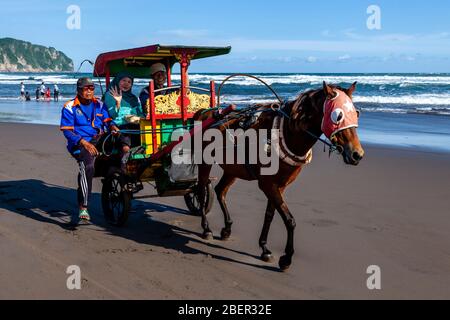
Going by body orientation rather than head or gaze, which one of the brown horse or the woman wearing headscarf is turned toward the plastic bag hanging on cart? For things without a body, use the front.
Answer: the woman wearing headscarf

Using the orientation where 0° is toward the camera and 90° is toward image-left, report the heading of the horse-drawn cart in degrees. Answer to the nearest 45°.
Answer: approximately 315°

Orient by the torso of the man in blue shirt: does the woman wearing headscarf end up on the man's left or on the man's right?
on the man's left

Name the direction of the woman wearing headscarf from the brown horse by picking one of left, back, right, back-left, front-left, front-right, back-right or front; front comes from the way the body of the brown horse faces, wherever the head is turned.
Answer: back

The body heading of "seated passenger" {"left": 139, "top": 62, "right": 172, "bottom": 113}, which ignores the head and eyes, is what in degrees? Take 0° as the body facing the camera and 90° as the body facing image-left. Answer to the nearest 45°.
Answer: approximately 315°

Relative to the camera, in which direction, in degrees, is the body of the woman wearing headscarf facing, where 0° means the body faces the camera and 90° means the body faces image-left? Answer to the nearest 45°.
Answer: approximately 315°

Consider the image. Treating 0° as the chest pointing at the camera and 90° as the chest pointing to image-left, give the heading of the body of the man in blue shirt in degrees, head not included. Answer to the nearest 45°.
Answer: approximately 315°
